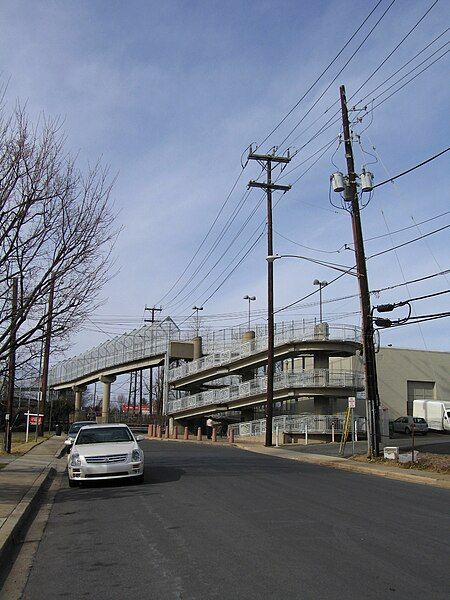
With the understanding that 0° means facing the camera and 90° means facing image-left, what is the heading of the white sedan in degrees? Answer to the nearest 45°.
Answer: approximately 0°

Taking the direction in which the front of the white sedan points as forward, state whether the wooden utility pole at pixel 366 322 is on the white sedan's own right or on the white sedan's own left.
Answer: on the white sedan's own left

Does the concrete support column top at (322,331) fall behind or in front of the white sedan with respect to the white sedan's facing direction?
behind

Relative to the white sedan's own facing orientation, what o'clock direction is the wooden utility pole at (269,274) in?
The wooden utility pole is roughly at 7 o'clock from the white sedan.

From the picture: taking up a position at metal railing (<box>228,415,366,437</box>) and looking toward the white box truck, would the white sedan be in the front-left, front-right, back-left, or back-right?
back-right

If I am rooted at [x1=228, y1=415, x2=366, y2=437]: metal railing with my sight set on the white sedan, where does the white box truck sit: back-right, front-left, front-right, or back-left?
back-left
